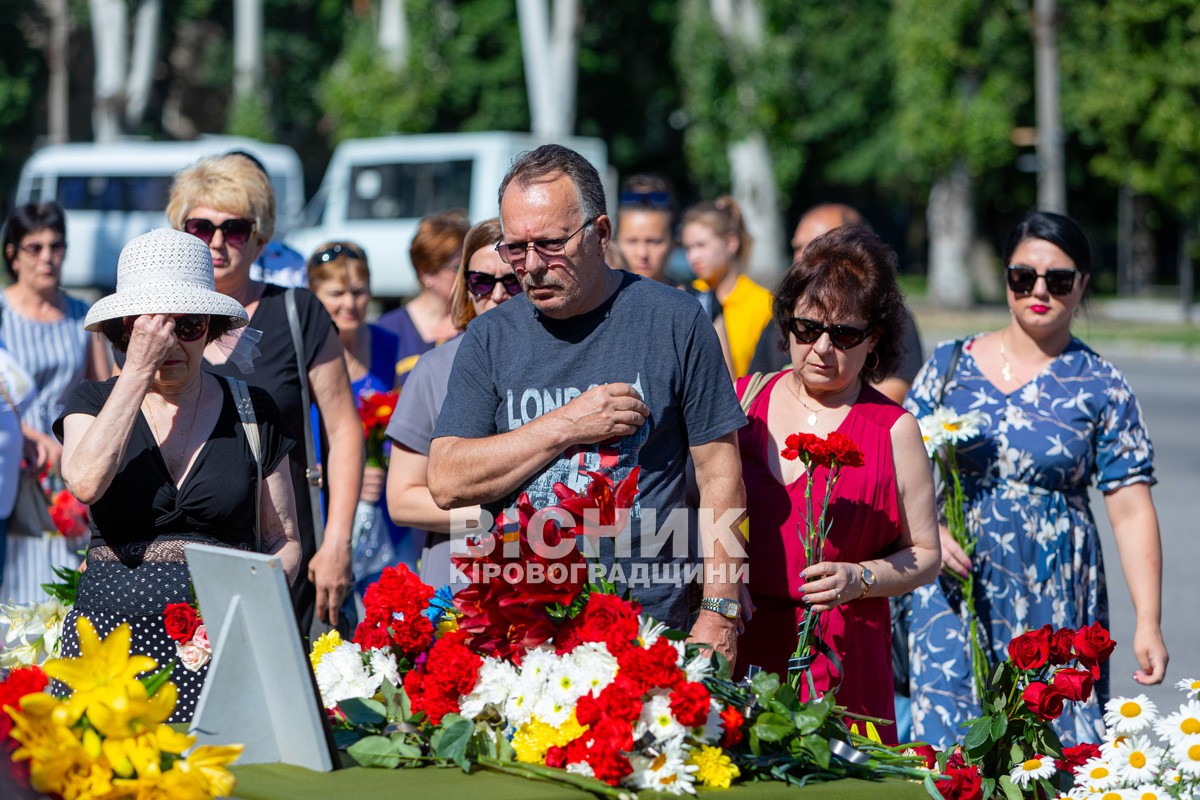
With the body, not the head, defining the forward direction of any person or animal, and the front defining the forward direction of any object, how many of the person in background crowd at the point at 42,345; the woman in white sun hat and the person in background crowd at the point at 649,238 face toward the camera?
3

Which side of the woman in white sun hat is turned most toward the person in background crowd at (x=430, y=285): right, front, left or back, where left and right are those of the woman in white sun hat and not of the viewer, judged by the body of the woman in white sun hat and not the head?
back

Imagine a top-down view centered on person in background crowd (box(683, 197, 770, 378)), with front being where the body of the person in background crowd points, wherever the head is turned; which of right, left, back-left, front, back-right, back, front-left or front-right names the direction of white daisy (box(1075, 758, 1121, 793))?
front-left

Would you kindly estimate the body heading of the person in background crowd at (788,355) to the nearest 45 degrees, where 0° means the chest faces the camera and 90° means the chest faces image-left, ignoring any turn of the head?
approximately 0°

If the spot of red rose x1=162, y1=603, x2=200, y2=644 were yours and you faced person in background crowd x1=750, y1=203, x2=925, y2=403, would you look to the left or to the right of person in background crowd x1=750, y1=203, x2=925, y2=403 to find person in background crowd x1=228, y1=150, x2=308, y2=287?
left

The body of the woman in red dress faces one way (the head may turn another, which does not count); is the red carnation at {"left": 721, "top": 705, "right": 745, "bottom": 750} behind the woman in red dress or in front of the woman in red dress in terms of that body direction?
in front

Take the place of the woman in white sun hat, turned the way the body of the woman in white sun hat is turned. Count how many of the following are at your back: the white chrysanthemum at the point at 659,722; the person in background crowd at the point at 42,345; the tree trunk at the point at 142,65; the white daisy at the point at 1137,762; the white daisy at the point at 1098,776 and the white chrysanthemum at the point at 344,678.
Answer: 2

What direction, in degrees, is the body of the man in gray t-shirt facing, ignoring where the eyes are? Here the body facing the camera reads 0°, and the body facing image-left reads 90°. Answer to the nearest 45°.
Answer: approximately 45°

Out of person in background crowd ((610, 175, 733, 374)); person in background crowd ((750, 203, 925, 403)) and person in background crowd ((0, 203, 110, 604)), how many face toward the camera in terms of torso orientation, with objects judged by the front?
3

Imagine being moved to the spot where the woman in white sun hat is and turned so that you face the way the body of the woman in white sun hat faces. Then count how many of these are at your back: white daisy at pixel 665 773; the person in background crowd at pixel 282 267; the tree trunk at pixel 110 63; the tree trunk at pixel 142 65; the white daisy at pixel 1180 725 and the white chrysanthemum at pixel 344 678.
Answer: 3

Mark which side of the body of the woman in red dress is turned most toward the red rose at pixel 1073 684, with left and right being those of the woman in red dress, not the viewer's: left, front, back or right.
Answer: left
